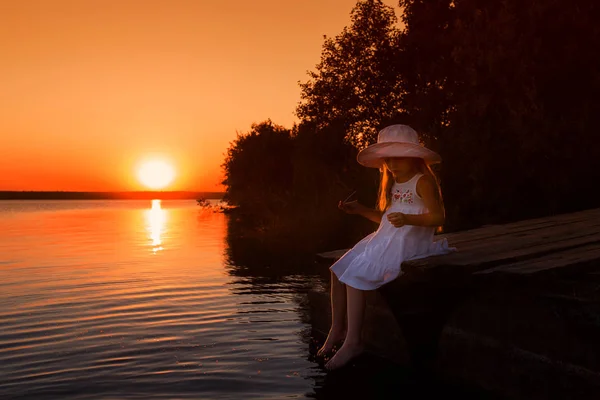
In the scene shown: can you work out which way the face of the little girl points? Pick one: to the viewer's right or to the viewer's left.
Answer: to the viewer's left

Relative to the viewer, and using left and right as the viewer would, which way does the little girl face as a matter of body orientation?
facing the viewer and to the left of the viewer
